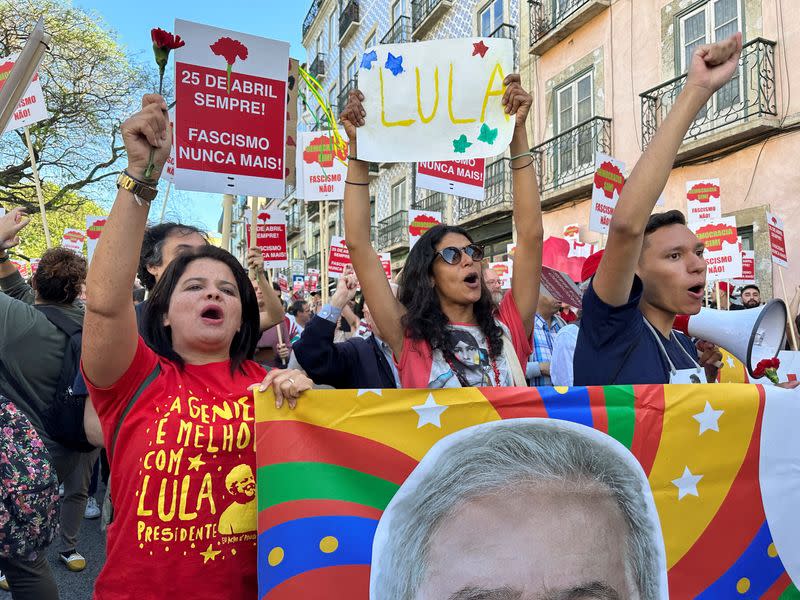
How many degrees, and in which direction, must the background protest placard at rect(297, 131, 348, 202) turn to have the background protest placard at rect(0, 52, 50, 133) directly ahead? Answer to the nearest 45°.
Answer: approximately 90° to its right

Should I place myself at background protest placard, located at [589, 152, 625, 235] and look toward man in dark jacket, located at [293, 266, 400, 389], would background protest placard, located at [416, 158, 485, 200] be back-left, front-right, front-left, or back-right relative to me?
front-right

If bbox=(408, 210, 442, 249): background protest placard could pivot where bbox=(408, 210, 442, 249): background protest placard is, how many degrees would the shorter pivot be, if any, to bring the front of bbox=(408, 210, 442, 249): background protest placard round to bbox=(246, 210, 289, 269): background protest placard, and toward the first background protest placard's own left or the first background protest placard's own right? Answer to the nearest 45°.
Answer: approximately 45° to the first background protest placard's own right

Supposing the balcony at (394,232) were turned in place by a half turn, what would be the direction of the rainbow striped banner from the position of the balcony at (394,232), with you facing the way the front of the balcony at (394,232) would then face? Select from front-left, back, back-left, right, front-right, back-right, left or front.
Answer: back-right

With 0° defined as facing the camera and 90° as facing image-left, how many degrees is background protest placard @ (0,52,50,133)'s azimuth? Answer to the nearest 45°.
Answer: approximately 0°

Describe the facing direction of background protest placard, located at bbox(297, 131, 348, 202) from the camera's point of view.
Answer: facing the viewer

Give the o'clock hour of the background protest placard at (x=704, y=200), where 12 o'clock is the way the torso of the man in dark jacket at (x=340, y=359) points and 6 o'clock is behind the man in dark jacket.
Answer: The background protest placard is roughly at 9 o'clock from the man in dark jacket.

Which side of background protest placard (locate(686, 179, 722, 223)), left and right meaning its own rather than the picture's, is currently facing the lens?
front

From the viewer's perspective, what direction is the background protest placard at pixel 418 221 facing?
toward the camera

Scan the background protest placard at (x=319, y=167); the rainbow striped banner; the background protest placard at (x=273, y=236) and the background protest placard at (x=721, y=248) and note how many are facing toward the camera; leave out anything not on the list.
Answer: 4

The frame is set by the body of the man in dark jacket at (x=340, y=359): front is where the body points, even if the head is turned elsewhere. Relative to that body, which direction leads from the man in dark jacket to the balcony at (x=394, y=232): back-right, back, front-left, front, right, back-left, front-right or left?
back-left

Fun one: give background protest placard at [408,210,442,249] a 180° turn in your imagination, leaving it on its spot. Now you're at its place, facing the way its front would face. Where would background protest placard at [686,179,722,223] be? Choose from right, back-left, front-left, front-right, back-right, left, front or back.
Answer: right

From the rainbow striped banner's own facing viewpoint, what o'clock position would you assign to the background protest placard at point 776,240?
The background protest placard is roughly at 7 o'clock from the rainbow striped banner.

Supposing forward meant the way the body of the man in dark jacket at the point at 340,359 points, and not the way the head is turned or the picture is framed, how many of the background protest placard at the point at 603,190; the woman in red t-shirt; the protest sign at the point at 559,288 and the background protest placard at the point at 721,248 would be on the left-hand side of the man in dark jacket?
3

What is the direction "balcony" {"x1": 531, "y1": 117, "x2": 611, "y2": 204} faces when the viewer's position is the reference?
facing the viewer and to the left of the viewer
